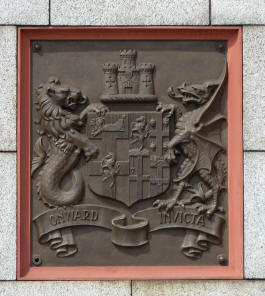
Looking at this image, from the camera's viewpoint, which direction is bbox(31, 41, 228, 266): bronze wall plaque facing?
toward the camera
